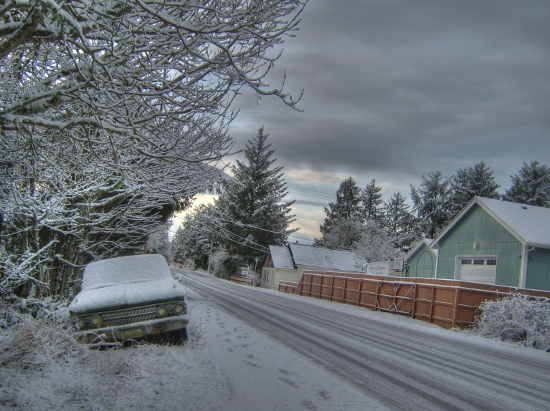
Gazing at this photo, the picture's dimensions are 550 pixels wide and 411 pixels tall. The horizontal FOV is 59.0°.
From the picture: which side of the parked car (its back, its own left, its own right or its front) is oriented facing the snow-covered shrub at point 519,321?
left

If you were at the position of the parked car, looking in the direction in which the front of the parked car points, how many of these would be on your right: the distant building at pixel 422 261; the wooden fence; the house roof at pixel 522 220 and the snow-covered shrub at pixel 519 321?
0

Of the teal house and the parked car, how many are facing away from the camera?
0

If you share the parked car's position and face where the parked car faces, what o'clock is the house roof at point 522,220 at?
The house roof is roughly at 8 o'clock from the parked car.

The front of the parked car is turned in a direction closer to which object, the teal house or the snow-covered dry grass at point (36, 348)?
the snow-covered dry grass

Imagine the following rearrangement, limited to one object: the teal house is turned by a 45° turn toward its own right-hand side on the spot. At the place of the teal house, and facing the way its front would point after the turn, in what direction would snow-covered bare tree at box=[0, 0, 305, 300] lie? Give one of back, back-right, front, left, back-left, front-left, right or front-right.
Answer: left

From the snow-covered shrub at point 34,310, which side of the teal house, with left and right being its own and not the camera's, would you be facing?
front

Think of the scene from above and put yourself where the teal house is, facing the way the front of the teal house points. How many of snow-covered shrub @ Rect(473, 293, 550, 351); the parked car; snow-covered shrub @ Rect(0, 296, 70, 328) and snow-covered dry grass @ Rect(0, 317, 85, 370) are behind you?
0

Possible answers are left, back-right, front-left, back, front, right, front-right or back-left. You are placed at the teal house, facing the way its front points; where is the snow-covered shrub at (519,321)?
front-left

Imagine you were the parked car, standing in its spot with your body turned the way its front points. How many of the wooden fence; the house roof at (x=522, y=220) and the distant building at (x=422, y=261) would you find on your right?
0

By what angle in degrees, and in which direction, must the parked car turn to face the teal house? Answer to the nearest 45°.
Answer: approximately 135° to its left

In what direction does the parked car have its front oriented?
toward the camera

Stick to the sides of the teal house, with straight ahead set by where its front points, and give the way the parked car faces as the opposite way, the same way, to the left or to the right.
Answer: to the left

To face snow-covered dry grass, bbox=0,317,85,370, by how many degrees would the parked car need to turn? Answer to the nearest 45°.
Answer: approximately 45° to its right

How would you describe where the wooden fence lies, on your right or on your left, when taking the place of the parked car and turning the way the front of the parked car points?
on your left
